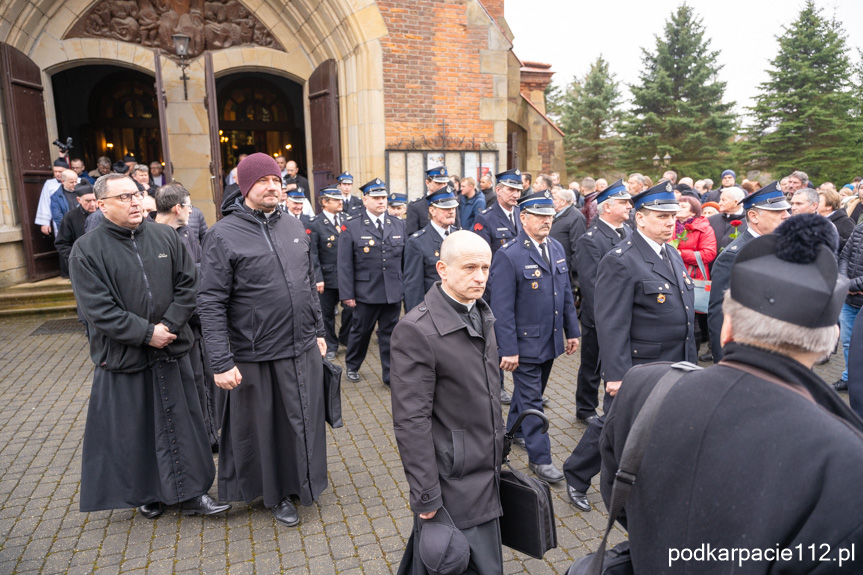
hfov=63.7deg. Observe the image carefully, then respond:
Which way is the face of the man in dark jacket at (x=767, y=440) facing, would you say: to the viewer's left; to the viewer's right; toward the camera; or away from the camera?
away from the camera

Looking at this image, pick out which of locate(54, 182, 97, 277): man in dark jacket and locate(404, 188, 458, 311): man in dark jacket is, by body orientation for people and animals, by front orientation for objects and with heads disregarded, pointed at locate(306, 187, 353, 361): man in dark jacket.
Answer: locate(54, 182, 97, 277): man in dark jacket

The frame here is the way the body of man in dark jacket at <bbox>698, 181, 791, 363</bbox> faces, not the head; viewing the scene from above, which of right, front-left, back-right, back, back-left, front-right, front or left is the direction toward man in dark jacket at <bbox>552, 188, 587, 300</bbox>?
back

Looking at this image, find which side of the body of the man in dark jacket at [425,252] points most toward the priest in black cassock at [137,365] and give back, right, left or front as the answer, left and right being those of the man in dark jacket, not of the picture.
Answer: right

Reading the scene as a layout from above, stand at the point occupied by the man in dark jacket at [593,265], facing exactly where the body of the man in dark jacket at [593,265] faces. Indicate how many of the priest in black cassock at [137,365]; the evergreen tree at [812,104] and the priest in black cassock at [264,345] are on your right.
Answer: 2
